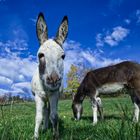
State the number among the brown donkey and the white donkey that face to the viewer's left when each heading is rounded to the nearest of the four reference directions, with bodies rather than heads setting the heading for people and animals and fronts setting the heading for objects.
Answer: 1

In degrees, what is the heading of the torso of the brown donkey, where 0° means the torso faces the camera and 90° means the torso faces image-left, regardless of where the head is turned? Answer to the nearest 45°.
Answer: approximately 90°

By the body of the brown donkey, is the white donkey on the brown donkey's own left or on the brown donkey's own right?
on the brown donkey's own left

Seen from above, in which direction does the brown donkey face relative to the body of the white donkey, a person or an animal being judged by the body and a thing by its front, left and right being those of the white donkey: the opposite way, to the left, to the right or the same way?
to the right

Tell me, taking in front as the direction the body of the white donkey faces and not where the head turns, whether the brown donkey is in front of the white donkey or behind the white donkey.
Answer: behind
